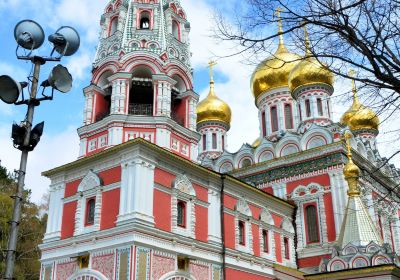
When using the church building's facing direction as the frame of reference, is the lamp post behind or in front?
in front

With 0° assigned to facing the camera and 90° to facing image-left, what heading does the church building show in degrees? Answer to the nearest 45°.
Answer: approximately 45°
